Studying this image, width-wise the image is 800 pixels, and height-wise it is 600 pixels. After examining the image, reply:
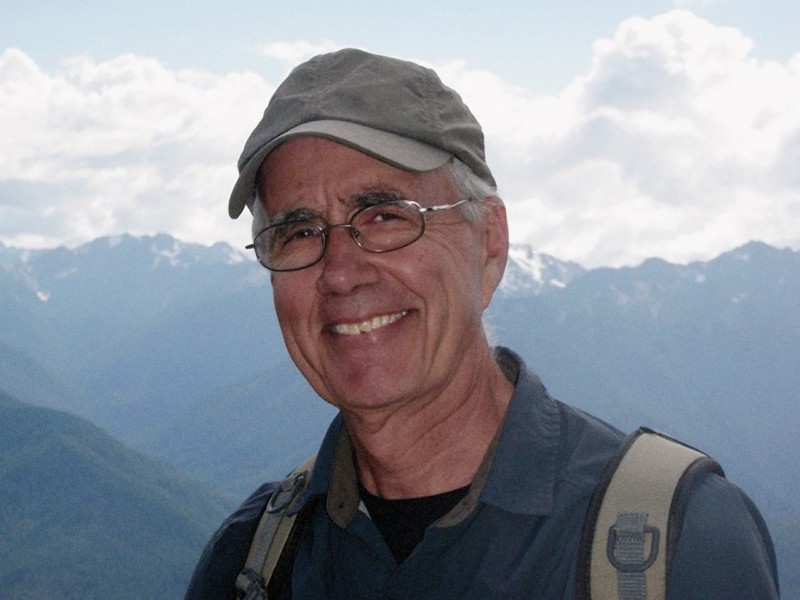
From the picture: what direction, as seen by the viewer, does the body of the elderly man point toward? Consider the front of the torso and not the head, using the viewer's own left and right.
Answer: facing the viewer and to the left of the viewer
